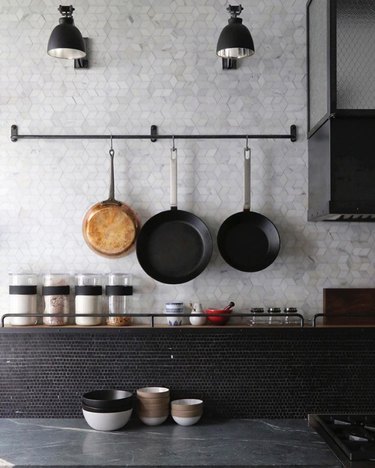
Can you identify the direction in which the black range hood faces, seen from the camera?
facing the viewer

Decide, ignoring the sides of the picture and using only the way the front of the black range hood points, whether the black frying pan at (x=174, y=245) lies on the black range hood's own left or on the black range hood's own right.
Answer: on the black range hood's own right

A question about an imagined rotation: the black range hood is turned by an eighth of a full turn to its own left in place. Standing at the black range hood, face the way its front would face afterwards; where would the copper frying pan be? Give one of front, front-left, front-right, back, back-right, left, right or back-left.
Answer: back-right

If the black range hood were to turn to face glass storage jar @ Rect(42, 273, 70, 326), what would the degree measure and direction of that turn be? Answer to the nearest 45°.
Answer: approximately 90° to its right

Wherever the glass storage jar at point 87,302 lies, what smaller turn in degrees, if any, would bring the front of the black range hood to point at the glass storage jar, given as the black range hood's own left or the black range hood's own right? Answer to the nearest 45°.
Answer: approximately 90° to the black range hood's own right

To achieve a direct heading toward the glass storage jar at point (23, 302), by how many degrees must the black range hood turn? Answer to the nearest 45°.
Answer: approximately 90° to its right
